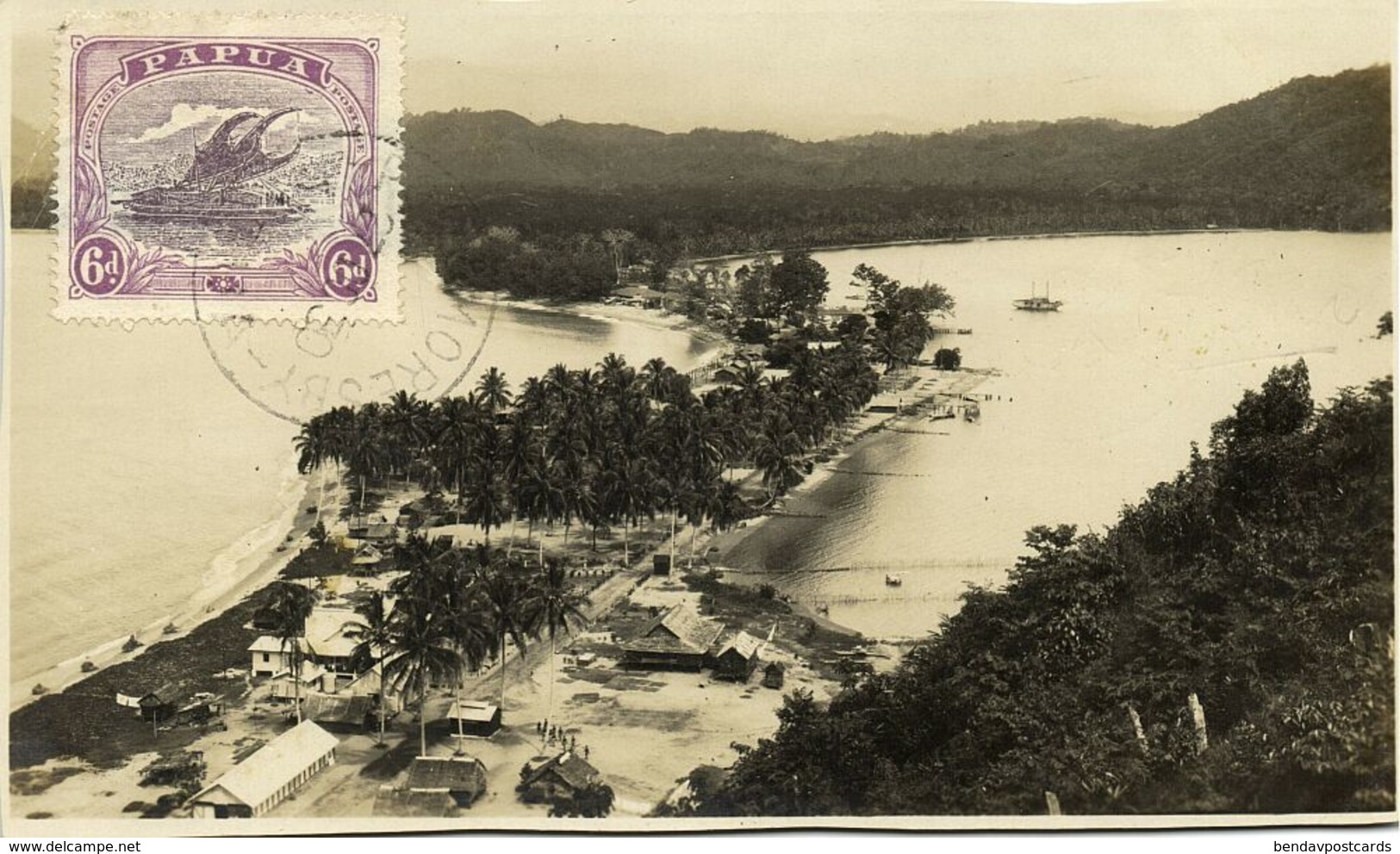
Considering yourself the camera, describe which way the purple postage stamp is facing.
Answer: facing the viewer
